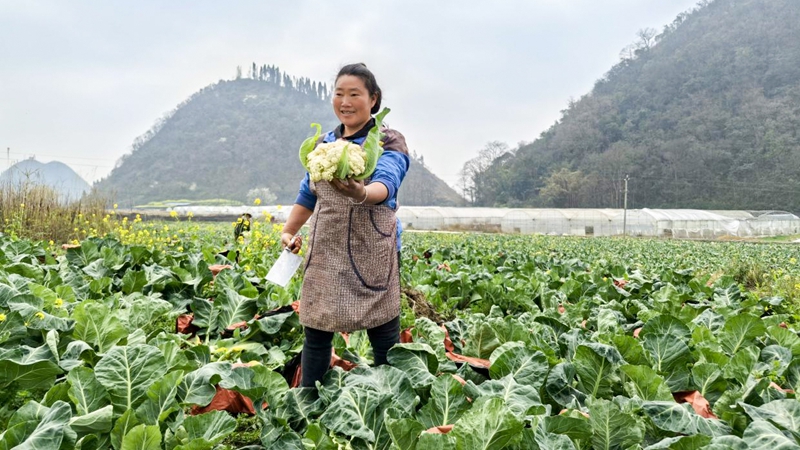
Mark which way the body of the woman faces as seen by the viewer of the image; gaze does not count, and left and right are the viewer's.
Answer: facing the viewer and to the left of the viewer
